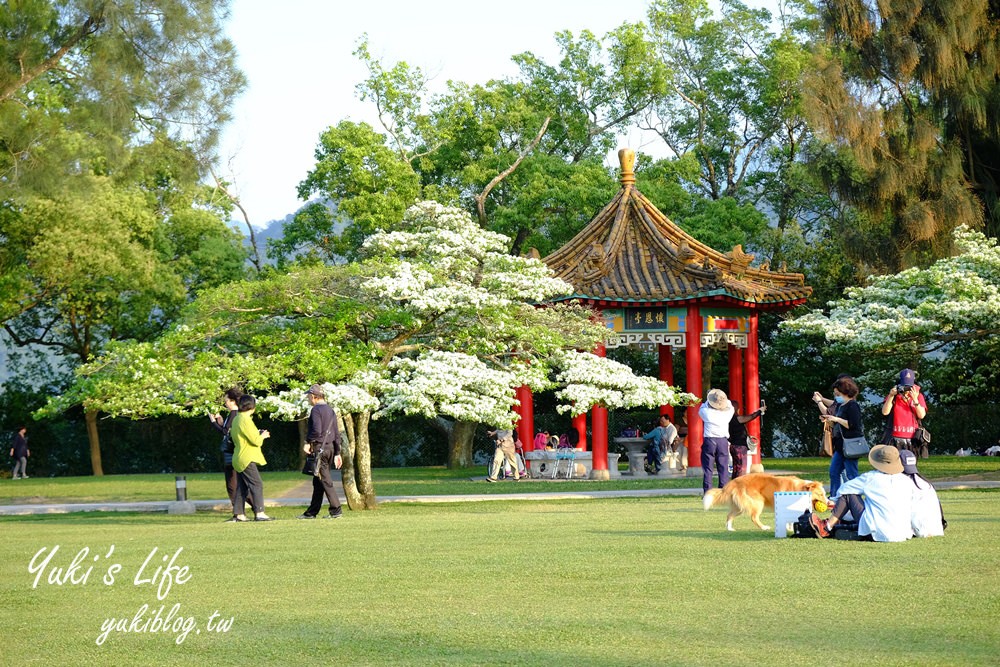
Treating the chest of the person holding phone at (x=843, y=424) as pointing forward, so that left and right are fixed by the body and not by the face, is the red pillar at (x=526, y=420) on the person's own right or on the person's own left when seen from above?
on the person's own right

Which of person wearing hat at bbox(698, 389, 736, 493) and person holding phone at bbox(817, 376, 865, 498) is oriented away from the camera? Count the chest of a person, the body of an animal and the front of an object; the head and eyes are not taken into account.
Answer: the person wearing hat

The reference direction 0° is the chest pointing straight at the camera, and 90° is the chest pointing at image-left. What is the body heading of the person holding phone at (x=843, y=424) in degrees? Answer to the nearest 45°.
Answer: approximately 90°

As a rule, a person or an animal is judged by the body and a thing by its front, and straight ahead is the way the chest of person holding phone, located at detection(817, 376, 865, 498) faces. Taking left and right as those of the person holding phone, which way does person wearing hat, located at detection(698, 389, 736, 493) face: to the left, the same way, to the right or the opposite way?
to the right

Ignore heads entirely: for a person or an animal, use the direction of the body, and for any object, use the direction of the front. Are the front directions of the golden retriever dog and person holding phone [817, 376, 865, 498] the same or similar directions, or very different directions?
very different directions

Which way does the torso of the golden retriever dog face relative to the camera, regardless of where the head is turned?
to the viewer's right

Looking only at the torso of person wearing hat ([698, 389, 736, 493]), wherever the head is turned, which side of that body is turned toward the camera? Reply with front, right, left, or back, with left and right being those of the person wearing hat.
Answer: back

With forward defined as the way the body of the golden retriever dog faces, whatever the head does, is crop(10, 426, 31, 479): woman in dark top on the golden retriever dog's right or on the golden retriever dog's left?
on the golden retriever dog's left

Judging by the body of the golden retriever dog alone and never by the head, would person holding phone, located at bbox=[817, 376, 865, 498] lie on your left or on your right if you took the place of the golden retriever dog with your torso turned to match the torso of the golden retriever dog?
on your left

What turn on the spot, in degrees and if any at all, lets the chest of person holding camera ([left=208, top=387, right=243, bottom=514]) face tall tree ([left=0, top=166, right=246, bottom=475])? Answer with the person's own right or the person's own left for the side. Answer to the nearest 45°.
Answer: approximately 90° to the person's own right

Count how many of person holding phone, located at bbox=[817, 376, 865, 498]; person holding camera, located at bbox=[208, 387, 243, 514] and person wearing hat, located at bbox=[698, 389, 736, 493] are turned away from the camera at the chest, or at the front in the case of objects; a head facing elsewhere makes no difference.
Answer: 1

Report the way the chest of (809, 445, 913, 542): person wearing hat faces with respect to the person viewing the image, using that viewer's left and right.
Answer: facing away from the viewer and to the left of the viewer

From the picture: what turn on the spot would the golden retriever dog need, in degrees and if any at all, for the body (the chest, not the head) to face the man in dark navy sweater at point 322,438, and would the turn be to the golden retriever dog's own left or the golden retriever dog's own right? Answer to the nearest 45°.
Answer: approximately 135° to the golden retriever dog's own left

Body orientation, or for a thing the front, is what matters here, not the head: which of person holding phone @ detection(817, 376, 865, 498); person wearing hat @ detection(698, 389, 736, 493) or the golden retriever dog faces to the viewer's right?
the golden retriever dog
